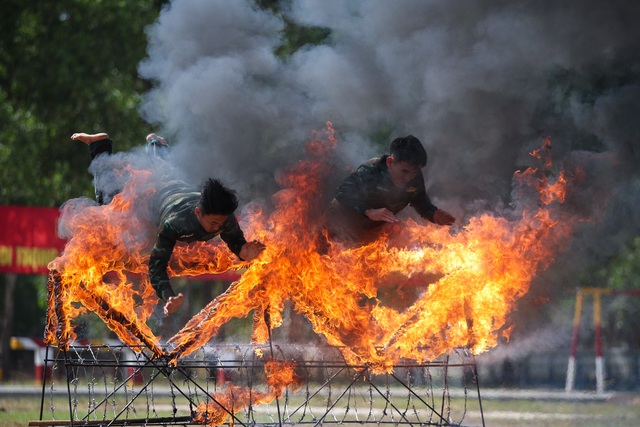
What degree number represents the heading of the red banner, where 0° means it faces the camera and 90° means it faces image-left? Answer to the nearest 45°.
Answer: approximately 0°

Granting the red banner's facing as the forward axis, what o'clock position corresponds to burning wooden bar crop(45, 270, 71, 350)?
The burning wooden bar is roughly at 12 o'clock from the red banner.

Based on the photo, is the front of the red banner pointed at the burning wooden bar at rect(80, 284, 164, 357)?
yes
